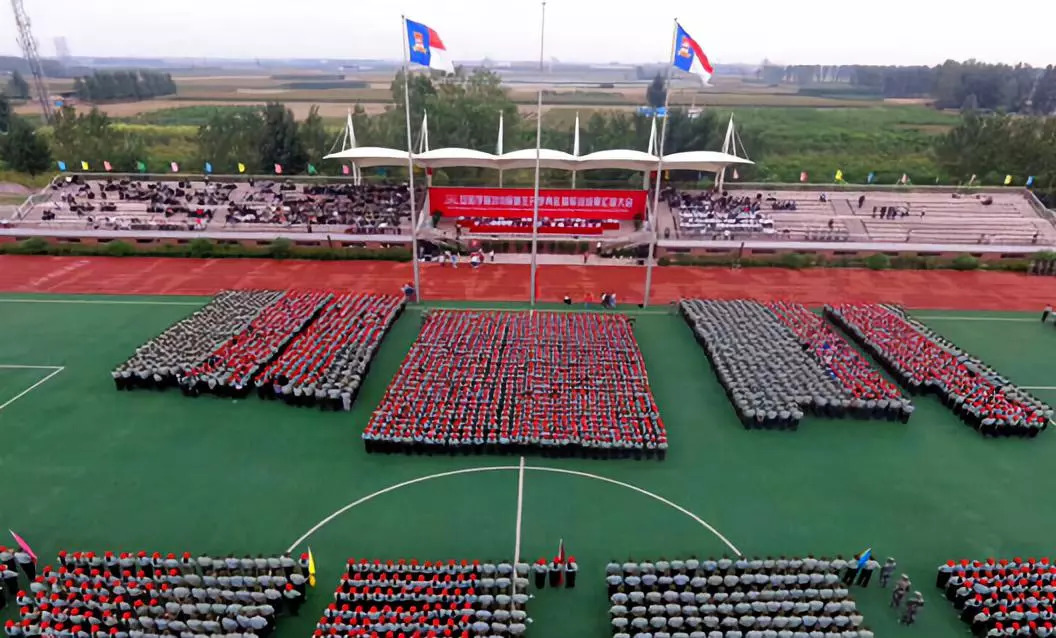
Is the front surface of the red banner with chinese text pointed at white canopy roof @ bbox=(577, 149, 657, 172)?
no

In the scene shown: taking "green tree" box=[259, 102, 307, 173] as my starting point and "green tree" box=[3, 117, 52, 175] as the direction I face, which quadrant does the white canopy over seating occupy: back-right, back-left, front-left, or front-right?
back-left

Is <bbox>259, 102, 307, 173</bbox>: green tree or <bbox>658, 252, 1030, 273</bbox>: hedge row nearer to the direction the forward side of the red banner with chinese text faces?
the hedge row

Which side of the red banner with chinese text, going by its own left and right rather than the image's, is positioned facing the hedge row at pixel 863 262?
left

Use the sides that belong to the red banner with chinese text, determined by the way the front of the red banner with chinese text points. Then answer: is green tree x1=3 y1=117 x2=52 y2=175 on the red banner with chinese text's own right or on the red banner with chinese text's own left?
on the red banner with chinese text's own right

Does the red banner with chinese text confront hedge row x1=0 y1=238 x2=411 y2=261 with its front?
no

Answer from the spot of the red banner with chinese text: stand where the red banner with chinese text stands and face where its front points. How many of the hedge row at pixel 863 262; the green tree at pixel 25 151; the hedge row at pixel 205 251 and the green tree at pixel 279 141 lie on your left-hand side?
1

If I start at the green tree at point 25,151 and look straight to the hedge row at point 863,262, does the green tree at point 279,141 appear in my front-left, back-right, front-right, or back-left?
front-left

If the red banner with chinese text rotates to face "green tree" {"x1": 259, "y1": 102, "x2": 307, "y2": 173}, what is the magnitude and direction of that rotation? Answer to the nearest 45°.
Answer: approximately 135° to its right

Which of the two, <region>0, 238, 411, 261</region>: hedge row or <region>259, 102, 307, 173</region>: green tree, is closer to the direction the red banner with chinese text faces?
the hedge row

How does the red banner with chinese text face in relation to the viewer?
toward the camera

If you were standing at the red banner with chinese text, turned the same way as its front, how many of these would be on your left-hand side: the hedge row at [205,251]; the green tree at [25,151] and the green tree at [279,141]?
0

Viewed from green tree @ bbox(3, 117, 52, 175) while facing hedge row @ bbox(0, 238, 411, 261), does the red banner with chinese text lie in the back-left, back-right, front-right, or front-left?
front-left
